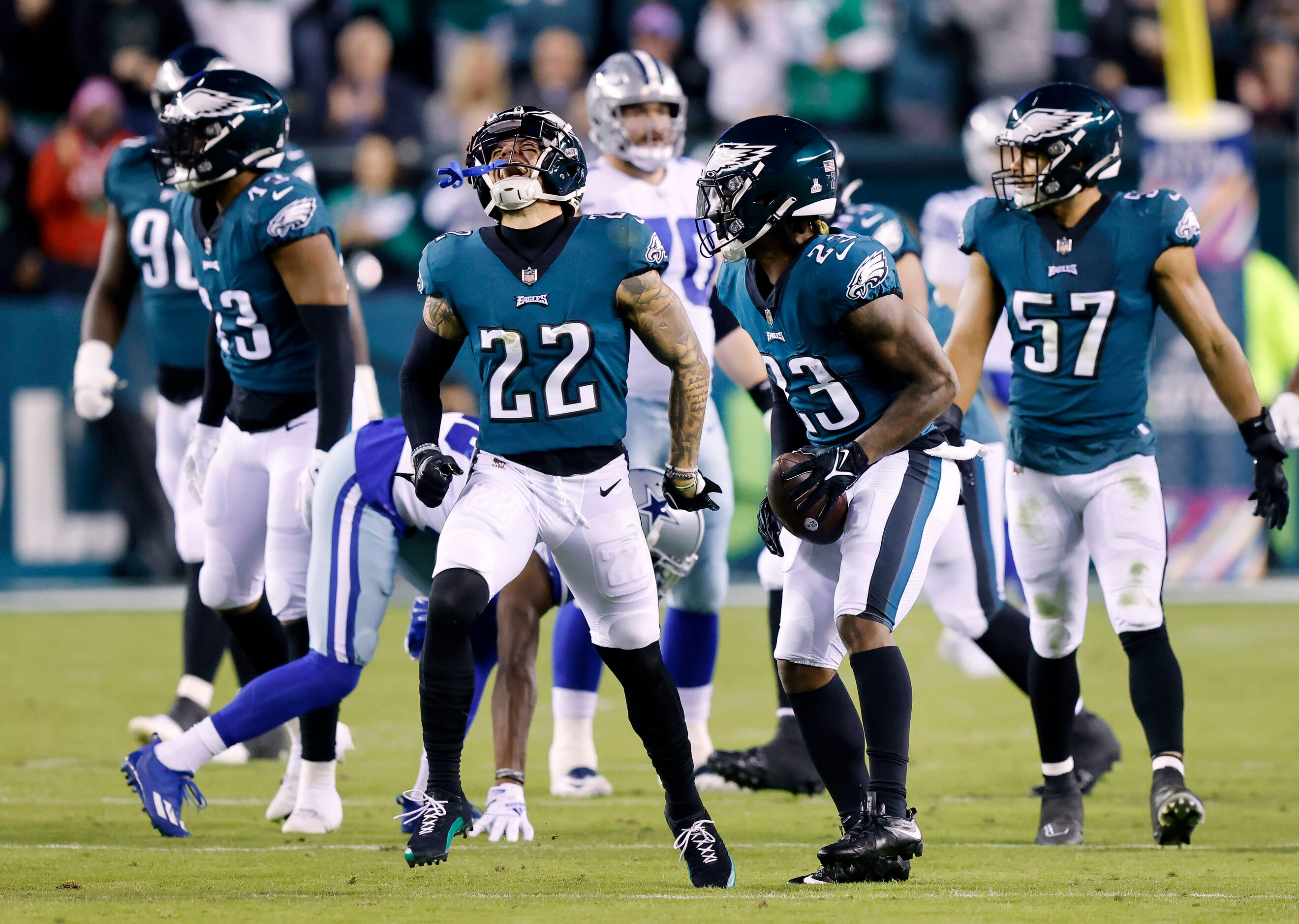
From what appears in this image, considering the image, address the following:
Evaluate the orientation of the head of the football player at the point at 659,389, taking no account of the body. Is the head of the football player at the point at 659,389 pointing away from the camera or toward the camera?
toward the camera

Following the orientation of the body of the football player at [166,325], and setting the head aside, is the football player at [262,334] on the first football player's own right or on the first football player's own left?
on the first football player's own left

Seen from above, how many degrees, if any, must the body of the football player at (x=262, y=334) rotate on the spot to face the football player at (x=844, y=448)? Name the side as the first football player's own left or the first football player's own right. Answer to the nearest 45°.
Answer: approximately 90° to the first football player's own left

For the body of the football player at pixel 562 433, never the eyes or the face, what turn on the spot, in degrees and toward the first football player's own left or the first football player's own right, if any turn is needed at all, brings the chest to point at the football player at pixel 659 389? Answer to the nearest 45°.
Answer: approximately 180°

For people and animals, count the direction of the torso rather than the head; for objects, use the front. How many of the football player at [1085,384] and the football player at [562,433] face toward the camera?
2

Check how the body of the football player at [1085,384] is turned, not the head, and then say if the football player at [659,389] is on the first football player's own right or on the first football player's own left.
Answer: on the first football player's own right

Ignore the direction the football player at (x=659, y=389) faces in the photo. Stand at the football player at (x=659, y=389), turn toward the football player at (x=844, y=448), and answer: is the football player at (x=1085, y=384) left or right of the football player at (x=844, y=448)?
left

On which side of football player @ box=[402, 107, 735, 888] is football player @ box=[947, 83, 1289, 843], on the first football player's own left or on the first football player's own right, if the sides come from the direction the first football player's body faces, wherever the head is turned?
on the first football player's own left

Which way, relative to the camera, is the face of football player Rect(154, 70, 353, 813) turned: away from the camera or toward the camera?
toward the camera

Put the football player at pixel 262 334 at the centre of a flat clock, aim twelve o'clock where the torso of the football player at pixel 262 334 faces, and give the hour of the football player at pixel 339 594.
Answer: the football player at pixel 339 594 is roughly at 10 o'clock from the football player at pixel 262 334.

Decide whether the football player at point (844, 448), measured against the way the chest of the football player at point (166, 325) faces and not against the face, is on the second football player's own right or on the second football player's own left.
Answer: on the second football player's own left

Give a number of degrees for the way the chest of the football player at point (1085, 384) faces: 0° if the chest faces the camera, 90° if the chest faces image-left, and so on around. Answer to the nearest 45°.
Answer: approximately 0°

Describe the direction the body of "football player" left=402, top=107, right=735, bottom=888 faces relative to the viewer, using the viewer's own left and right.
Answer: facing the viewer

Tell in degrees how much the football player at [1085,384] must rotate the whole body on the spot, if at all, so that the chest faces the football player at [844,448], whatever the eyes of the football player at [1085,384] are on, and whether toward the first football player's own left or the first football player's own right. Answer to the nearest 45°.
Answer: approximately 45° to the first football player's own right

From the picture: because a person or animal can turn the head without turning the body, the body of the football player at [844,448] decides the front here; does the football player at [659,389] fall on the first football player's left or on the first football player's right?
on the first football player's right
